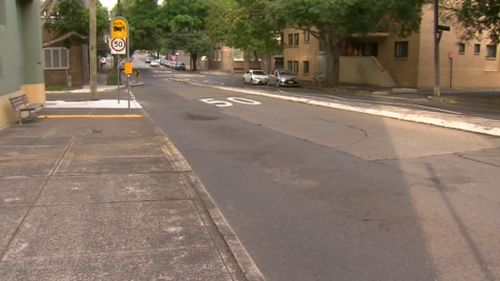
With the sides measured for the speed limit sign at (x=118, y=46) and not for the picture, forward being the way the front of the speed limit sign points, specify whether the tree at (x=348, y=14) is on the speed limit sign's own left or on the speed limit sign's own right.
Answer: on the speed limit sign's own left

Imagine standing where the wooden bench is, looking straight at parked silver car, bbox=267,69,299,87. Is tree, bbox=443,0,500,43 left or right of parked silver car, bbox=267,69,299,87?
right

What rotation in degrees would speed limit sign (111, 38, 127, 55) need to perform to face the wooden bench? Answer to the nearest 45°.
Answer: approximately 45° to its right

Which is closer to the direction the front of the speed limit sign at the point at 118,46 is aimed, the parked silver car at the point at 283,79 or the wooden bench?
the wooden bench

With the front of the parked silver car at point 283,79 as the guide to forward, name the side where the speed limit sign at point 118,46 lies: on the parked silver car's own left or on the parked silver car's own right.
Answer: on the parked silver car's own right

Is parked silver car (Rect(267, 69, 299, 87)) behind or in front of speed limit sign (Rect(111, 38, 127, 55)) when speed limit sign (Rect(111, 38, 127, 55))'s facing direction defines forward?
behind

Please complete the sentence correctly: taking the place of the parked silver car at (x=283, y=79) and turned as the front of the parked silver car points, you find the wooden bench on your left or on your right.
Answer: on your right
